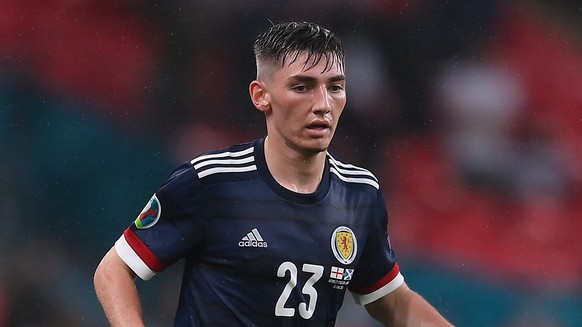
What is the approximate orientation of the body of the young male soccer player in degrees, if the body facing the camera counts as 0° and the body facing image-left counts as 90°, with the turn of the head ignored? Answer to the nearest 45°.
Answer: approximately 315°
